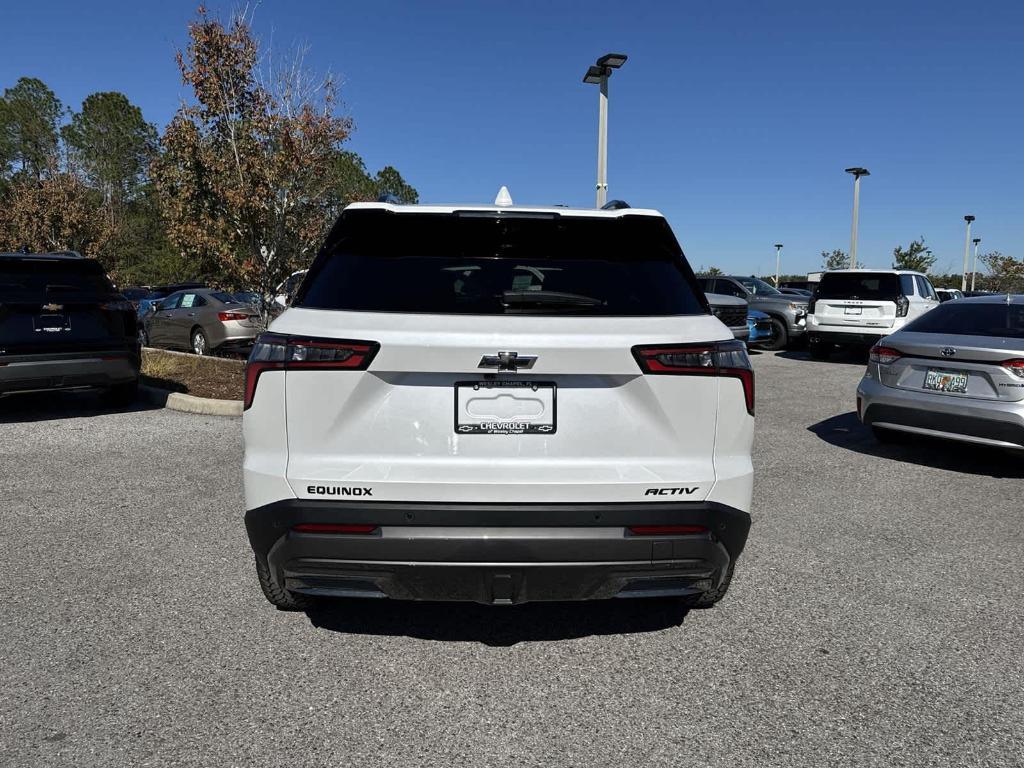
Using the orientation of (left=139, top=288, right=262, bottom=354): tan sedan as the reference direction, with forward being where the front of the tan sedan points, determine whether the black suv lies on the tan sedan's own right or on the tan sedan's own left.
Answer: on the tan sedan's own left

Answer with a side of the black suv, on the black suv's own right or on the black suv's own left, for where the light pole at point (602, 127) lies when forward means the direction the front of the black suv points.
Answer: on the black suv's own right

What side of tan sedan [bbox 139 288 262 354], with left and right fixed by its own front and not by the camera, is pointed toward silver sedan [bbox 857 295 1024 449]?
back

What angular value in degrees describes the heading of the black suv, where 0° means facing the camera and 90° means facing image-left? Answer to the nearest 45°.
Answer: approximately 180°

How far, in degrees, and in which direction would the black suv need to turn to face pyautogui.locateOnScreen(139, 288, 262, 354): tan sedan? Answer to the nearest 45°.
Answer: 0° — it already faces it

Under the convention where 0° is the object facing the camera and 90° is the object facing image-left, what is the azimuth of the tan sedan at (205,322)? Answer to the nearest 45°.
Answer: approximately 135°

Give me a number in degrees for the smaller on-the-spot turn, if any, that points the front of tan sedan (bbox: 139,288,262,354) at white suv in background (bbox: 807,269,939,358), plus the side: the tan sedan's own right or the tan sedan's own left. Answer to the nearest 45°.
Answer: approximately 135° to the tan sedan's own right

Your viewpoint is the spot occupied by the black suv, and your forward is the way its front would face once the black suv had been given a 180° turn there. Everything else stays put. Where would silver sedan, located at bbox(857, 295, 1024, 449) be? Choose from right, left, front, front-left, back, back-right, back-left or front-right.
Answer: front-left
